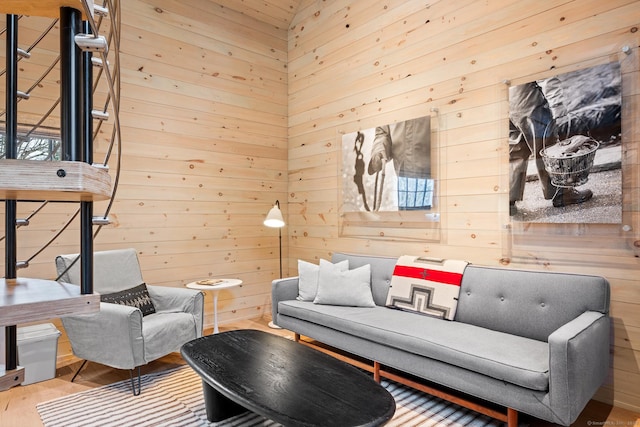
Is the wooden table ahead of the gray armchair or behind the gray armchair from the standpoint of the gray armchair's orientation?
ahead

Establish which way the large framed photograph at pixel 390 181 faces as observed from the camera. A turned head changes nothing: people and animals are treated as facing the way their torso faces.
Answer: facing the viewer and to the left of the viewer

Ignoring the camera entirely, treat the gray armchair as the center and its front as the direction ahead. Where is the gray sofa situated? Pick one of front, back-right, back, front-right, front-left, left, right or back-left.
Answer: front

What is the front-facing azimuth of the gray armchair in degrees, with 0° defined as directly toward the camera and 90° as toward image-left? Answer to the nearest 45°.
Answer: approximately 315°

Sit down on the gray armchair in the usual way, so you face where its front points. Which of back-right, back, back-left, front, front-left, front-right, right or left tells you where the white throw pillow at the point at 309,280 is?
front-left

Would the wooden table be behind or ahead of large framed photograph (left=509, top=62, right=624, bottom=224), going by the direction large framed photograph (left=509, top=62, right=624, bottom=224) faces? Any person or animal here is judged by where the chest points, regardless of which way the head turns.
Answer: ahead

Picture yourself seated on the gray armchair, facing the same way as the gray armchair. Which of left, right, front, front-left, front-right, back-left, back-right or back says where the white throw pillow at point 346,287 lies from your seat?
front-left

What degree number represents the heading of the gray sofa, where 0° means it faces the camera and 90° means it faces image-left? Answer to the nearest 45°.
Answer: approximately 45°

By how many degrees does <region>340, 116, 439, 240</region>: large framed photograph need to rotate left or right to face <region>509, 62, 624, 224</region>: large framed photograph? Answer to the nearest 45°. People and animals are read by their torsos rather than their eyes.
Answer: approximately 90° to its left

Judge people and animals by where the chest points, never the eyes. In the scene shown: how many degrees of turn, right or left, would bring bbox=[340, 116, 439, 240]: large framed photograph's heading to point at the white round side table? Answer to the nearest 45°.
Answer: approximately 45° to its right

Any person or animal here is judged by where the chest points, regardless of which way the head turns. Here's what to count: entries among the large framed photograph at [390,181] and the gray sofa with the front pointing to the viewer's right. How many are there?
0

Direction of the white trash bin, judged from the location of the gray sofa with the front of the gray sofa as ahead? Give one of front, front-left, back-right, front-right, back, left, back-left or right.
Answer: front-right
